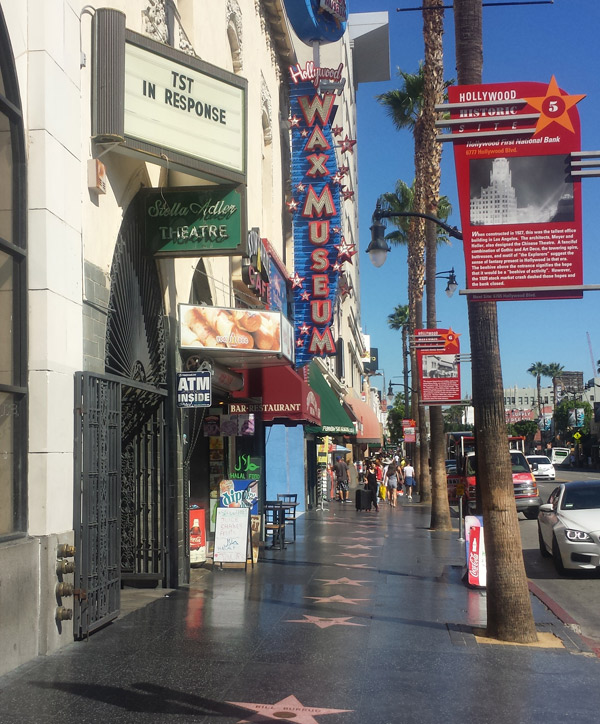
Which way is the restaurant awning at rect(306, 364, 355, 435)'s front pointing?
to the viewer's right

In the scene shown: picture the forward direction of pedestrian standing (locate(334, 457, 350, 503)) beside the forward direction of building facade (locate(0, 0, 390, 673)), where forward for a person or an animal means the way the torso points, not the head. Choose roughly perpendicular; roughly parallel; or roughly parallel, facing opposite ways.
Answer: roughly perpendicular

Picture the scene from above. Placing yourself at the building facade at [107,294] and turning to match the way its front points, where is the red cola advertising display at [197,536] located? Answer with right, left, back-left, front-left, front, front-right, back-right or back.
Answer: left

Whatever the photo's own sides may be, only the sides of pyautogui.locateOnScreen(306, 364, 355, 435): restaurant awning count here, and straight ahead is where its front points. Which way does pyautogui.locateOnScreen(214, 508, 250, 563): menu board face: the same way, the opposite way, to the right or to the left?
to the right

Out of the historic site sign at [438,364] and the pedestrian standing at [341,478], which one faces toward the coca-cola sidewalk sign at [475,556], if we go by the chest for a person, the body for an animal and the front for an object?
the historic site sign

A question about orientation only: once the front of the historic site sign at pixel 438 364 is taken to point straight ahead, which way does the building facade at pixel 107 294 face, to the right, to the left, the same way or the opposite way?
to the left

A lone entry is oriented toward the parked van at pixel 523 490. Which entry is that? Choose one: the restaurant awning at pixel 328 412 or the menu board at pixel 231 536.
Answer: the restaurant awning

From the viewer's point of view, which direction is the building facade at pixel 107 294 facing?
to the viewer's right

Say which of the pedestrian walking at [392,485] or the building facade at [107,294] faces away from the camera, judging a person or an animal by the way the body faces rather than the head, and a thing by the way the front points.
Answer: the pedestrian walking

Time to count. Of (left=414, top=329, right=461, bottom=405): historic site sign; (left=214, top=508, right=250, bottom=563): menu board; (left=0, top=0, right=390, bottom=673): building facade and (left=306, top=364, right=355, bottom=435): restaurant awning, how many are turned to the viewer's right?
2

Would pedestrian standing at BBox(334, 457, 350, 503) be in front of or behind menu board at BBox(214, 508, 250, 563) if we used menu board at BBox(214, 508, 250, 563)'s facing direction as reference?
behind

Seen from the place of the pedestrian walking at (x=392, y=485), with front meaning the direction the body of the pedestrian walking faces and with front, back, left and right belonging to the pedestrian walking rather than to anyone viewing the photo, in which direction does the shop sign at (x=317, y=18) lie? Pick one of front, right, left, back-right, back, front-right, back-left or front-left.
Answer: back

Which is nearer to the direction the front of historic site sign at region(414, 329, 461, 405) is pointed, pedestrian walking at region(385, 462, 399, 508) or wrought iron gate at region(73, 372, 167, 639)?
the wrought iron gate
